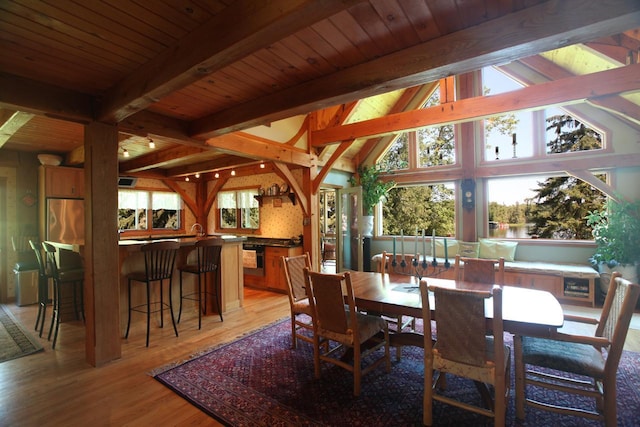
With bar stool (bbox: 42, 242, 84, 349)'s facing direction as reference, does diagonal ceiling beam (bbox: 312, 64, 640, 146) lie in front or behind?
in front

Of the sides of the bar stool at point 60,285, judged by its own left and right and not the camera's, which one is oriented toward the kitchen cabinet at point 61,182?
left

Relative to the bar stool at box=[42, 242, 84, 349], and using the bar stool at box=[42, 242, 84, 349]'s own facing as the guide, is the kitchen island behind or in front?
in front

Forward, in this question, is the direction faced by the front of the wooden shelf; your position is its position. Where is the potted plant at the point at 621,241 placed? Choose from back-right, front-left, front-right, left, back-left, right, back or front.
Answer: left

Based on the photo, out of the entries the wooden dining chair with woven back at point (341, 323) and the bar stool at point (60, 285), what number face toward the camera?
0

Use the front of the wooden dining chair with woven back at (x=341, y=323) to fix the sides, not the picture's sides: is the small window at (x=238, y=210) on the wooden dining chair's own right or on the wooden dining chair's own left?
on the wooden dining chair's own left

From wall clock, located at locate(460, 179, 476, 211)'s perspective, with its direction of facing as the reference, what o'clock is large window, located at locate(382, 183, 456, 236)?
The large window is roughly at 4 o'clock from the wall clock.

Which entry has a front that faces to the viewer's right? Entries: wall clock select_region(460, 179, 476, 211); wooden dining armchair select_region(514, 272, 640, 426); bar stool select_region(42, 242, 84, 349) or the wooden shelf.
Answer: the bar stool

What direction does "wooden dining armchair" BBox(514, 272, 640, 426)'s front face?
to the viewer's left

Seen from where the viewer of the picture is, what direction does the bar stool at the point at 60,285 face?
facing to the right of the viewer
